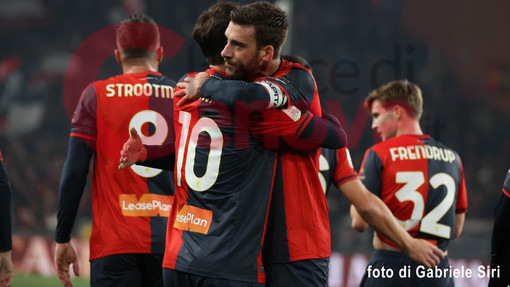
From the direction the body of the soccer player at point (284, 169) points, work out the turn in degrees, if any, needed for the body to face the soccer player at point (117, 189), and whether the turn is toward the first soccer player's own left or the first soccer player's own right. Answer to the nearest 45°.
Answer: approximately 45° to the first soccer player's own right

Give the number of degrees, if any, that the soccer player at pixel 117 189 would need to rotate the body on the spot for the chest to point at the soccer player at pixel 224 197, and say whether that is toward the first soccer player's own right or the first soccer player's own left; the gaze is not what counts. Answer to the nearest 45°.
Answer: approximately 180°

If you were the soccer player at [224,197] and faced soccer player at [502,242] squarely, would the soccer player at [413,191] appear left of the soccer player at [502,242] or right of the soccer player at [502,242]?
left

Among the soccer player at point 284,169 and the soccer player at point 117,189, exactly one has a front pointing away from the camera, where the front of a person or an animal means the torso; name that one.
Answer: the soccer player at point 117,189

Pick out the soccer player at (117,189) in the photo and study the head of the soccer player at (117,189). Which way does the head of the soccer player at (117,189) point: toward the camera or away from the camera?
away from the camera

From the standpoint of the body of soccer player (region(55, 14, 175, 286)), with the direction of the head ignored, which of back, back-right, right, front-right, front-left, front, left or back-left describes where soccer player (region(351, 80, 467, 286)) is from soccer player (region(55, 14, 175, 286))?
right

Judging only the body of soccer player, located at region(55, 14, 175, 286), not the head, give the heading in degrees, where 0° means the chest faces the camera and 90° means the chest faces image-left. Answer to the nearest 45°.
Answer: approximately 180°

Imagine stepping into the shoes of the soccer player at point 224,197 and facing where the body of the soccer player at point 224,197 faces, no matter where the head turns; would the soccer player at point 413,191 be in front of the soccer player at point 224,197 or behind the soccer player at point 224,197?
in front

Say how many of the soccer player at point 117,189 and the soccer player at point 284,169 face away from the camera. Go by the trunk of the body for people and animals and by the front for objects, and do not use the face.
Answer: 1

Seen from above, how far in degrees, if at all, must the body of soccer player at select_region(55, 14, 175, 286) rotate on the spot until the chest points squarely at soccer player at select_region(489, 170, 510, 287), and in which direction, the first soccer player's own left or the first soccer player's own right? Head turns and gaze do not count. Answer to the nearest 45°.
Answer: approximately 135° to the first soccer player's own right

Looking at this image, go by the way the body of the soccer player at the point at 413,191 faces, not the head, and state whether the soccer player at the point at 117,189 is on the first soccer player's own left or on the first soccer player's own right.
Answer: on the first soccer player's own left

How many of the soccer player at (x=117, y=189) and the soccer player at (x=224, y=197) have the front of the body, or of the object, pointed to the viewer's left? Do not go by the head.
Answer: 0

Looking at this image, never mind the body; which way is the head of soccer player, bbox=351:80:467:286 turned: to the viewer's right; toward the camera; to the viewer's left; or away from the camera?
to the viewer's left
